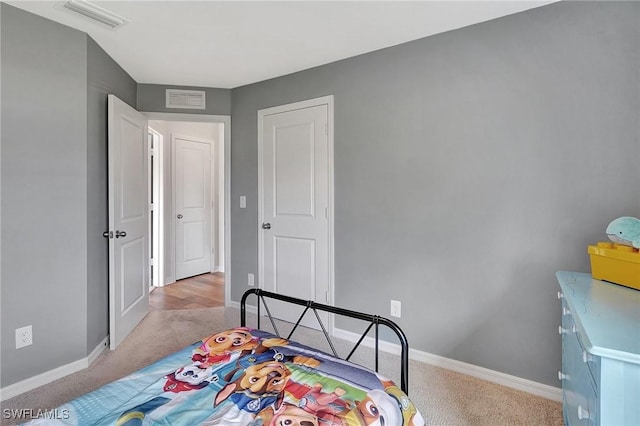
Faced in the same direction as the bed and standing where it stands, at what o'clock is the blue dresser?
The blue dresser is roughly at 8 o'clock from the bed.

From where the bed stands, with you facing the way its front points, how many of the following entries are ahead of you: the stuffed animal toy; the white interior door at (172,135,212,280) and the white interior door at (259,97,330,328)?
0

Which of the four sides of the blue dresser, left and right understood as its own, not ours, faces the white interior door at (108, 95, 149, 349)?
front

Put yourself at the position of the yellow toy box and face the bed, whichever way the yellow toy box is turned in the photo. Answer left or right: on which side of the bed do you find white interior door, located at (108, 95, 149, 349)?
right

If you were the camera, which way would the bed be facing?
facing the viewer and to the left of the viewer

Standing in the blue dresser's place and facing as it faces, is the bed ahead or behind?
ahead

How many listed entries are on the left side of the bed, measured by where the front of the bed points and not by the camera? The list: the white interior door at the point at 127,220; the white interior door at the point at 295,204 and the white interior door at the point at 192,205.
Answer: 0

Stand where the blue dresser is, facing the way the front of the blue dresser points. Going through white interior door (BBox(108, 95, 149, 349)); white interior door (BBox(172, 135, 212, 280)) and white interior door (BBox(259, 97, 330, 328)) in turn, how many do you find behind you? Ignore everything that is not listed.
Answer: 0

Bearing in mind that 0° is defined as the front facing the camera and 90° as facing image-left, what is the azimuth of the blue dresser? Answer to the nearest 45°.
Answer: approximately 90°

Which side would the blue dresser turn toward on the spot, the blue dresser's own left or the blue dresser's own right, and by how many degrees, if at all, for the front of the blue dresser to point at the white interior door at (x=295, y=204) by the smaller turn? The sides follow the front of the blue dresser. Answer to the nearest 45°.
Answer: approximately 45° to the blue dresser's own right

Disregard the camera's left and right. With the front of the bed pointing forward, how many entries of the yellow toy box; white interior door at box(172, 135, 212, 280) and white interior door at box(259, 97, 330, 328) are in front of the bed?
0

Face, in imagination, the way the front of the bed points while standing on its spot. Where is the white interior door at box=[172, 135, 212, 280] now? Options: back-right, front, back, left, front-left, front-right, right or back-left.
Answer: back-right

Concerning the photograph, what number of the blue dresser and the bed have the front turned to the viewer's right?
0

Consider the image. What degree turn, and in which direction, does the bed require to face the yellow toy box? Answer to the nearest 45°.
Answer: approximately 135° to its left

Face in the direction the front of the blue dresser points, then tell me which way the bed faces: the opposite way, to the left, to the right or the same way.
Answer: to the left
